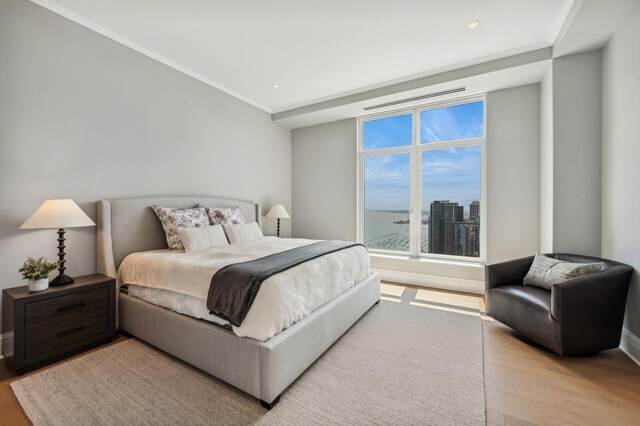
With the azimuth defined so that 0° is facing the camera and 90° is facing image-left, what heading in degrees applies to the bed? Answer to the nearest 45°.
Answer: approximately 315°

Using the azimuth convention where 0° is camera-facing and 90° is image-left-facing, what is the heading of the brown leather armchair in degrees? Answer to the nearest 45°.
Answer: approximately 45°

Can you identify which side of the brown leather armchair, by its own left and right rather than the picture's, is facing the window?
right

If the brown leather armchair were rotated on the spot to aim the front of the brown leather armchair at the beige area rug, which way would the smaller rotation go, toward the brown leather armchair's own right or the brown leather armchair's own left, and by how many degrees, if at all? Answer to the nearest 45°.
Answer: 0° — it already faces it

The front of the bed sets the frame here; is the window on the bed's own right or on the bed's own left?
on the bed's own left

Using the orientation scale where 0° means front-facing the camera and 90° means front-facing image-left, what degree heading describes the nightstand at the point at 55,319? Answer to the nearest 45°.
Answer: approximately 315°

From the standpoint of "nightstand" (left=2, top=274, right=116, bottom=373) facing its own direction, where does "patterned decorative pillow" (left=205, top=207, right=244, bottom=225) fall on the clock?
The patterned decorative pillow is roughly at 10 o'clock from the nightstand.
